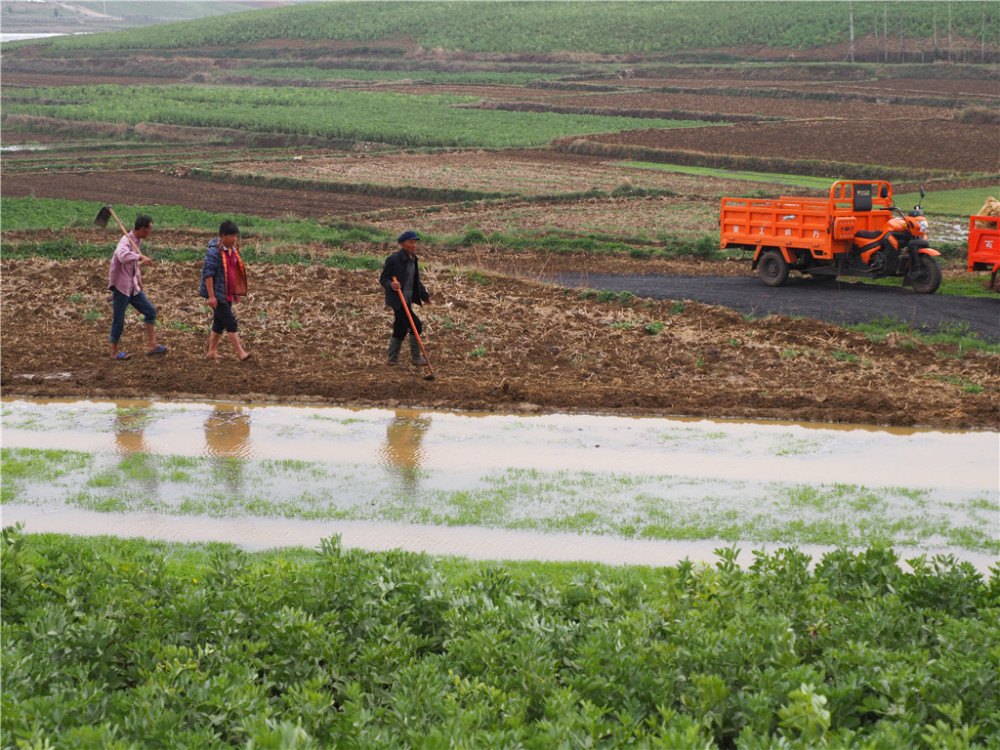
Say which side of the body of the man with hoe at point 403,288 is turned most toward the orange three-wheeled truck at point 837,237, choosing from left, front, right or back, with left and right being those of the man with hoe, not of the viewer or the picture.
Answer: left

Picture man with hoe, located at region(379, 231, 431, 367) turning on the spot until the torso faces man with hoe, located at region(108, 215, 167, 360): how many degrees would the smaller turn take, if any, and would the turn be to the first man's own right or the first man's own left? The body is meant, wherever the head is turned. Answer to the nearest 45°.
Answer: approximately 135° to the first man's own right

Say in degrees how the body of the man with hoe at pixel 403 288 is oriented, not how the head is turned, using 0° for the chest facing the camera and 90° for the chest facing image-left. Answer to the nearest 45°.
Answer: approximately 315°

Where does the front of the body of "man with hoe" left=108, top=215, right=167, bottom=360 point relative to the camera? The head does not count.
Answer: to the viewer's right

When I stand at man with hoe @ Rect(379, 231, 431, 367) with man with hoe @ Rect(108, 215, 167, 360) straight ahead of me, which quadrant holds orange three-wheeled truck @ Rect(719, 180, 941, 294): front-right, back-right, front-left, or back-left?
back-right

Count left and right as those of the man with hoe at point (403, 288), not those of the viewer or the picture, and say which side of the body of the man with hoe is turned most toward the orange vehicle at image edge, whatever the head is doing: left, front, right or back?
left
